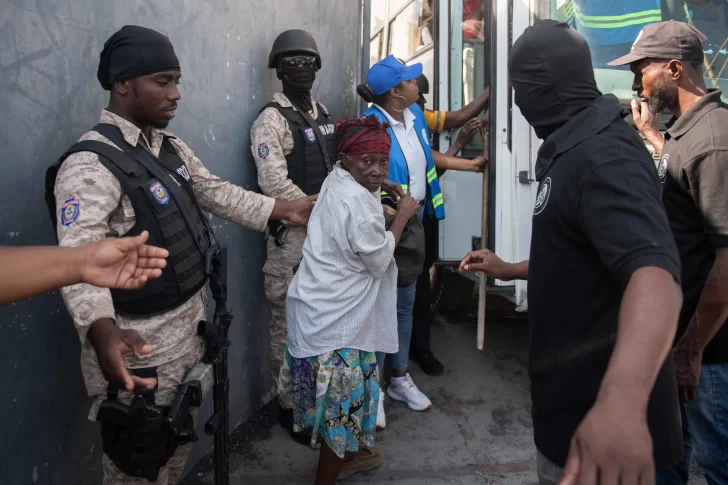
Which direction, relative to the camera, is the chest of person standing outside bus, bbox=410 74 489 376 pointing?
to the viewer's right

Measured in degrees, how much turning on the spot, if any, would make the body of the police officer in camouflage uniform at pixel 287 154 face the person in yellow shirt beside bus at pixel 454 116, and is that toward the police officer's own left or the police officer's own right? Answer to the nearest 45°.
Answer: approximately 90° to the police officer's own left

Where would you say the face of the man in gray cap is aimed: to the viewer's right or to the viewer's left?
to the viewer's left

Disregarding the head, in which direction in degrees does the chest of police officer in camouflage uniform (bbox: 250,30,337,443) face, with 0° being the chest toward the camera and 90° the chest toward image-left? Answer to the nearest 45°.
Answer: approximately 315°

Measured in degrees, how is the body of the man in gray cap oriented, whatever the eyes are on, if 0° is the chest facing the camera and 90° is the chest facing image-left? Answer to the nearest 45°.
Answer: approximately 90°

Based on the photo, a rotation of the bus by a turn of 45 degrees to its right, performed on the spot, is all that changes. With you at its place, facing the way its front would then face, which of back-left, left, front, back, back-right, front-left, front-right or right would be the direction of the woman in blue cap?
right

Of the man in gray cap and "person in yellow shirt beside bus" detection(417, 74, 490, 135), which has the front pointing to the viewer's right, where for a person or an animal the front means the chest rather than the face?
the person in yellow shirt beside bus
